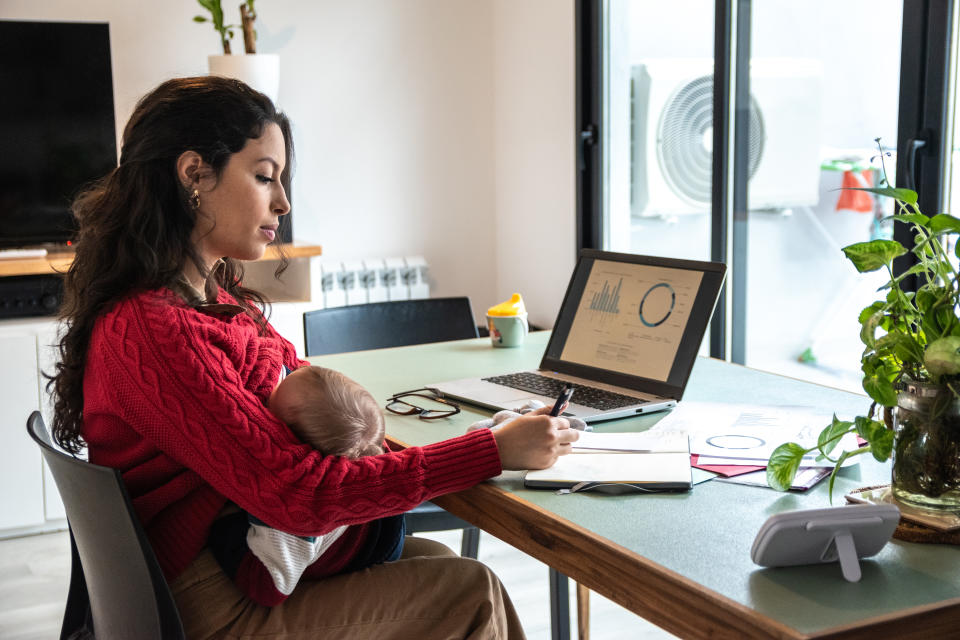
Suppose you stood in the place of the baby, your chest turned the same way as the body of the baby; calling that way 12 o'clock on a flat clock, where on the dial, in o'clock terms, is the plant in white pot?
The plant in white pot is roughly at 3 o'clock from the baby.

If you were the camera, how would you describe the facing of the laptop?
facing the viewer and to the left of the viewer

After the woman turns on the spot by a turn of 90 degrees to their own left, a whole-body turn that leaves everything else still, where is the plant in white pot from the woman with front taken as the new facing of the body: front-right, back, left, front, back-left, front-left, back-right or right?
front

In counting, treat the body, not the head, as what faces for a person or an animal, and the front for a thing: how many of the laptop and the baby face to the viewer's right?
0

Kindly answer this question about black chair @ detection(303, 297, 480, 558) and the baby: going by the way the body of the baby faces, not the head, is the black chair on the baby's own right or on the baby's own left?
on the baby's own right

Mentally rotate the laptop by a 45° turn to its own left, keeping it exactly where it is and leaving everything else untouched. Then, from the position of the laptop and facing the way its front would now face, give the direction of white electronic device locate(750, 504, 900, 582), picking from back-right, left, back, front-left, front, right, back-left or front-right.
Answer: front

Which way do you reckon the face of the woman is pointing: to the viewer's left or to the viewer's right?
to the viewer's right

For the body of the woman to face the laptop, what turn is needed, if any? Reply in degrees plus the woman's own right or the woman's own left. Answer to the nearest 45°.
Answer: approximately 45° to the woman's own left

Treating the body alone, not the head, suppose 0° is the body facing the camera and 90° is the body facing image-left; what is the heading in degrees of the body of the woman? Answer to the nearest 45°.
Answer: approximately 270°

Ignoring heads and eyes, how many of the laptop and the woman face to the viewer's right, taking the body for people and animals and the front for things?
1

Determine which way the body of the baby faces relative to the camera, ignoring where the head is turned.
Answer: to the viewer's left
